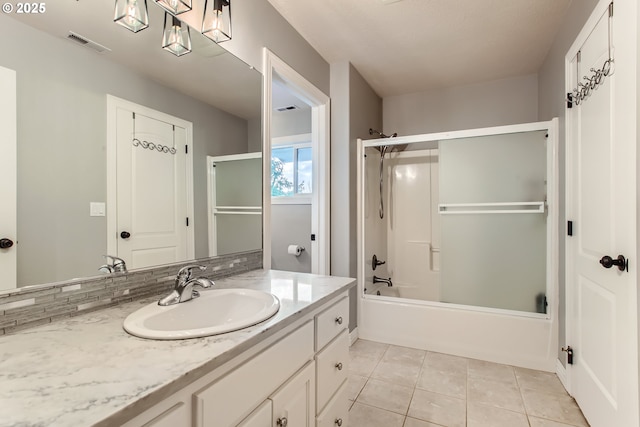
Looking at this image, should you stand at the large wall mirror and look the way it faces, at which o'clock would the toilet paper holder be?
The toilet paper holder is roughly at 9 o'clock from the large wall mirror.

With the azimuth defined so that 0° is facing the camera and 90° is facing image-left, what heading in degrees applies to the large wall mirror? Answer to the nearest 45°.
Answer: approximately 315°

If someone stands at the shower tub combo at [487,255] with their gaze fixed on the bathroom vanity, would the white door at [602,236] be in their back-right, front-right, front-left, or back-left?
front-left

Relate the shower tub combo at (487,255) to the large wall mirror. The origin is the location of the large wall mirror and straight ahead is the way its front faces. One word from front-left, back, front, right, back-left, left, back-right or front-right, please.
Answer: front-left

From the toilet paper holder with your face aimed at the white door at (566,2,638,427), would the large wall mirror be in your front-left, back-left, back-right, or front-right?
front-right

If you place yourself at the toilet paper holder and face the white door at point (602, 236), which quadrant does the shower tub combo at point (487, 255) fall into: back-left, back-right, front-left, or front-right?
front-left

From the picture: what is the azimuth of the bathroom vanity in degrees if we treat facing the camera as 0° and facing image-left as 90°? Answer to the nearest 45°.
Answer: approximately 315°

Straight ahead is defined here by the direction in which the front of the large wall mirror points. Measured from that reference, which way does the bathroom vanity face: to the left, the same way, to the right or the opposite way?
the same way

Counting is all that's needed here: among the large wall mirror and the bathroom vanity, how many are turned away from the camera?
0

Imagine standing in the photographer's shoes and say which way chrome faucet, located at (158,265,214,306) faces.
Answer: facing the viewer and to the right of the viewer

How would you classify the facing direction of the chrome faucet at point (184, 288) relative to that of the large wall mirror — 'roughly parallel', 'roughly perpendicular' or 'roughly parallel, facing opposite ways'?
roughly parallel
